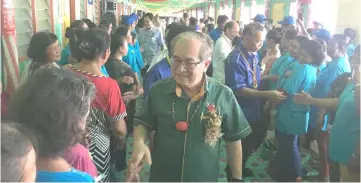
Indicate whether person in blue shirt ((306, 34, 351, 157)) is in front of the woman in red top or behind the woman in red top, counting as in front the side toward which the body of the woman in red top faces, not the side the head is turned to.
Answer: in front

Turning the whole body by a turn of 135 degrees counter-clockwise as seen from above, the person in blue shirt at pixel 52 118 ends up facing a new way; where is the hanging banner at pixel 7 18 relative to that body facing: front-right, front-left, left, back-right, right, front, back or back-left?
right

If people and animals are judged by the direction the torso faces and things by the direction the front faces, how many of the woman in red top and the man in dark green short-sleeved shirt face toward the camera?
1

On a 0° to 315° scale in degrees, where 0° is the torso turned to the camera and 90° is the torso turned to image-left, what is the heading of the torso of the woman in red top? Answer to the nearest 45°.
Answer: approximately 225°

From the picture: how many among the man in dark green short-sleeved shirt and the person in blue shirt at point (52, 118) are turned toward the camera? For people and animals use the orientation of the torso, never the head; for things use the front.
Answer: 1

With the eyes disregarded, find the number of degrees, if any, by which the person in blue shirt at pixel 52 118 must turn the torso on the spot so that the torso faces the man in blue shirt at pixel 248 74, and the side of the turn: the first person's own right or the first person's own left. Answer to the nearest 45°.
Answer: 0° — they already face them

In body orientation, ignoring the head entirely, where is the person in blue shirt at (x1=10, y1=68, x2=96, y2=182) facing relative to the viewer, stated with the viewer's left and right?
facing away from the viewer and to the right of the viewer

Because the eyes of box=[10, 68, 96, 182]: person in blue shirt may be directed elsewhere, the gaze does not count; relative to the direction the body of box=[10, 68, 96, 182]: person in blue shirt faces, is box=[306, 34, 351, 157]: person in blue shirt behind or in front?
in front

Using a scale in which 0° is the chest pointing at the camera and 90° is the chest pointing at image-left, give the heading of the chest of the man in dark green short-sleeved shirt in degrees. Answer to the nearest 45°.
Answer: approximately 0°

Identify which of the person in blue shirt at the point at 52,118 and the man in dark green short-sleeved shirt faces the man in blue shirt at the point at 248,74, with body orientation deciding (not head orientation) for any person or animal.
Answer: the person in blue shirt

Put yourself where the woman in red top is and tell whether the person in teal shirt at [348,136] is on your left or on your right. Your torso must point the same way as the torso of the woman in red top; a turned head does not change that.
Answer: on your right
